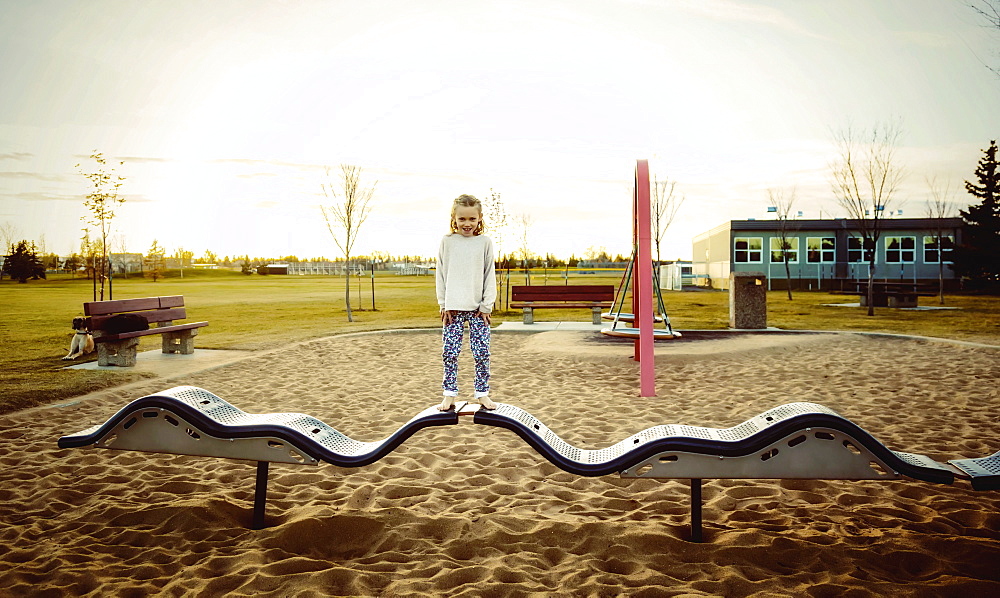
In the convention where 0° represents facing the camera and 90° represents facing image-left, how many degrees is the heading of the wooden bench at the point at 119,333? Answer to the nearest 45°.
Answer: approximately 315°

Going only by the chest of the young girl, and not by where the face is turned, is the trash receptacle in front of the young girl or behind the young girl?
behind

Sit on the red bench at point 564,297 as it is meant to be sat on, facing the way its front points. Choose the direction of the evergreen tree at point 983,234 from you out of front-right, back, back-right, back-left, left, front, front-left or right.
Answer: back-left

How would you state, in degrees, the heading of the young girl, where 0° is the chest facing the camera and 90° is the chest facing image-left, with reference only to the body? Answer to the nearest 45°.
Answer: approximately 0°

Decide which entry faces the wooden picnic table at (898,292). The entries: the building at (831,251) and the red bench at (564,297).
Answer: the building

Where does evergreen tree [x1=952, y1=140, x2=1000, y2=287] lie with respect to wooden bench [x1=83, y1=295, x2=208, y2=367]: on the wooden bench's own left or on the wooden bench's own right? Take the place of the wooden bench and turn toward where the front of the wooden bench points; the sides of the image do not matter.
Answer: on the wooden bench's own left
